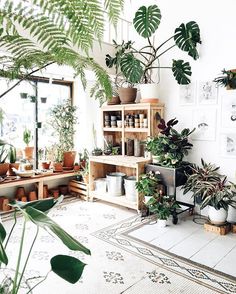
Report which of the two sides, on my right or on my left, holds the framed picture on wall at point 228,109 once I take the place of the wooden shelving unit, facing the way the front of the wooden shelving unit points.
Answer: on my left

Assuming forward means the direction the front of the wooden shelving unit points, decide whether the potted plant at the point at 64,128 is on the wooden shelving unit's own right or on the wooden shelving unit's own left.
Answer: on the wooden shelving unit's own right

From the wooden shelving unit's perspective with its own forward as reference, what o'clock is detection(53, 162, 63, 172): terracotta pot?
The terracotta pot is roughly at 2 o'clock from the wooden shelving unit.

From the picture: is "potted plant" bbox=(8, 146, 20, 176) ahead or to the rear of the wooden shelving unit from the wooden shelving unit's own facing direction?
ahead

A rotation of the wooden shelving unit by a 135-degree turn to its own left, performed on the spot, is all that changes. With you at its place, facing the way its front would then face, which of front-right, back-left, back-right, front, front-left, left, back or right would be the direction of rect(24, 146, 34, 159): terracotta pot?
back

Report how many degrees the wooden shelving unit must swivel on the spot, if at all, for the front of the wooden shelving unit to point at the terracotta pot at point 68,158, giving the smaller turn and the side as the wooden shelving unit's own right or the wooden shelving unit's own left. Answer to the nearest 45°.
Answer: approximately 90° to the wooden shelving unit's own right

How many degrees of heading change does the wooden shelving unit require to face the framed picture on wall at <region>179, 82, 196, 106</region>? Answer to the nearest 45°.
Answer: approximately 135° to its left

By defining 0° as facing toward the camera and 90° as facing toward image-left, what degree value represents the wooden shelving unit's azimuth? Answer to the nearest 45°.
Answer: approximately 45°

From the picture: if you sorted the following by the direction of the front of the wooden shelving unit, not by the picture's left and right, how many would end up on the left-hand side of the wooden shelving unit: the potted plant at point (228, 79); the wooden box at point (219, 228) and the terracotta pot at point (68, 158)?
2

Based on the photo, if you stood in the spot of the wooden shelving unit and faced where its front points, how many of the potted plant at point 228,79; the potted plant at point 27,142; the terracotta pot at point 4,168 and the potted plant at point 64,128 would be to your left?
1

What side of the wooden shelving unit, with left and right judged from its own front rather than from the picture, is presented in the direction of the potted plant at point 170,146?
left

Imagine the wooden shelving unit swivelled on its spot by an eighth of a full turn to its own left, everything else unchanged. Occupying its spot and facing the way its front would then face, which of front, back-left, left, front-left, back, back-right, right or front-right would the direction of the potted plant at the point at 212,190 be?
front-left

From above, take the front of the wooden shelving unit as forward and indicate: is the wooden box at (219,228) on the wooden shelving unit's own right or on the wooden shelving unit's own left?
on the wooden shelving unit's own left

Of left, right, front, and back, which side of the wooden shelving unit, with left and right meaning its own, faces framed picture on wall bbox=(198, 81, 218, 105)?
left

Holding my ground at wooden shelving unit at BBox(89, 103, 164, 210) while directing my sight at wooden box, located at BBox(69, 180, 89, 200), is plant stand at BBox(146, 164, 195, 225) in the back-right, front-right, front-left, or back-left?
back-left
